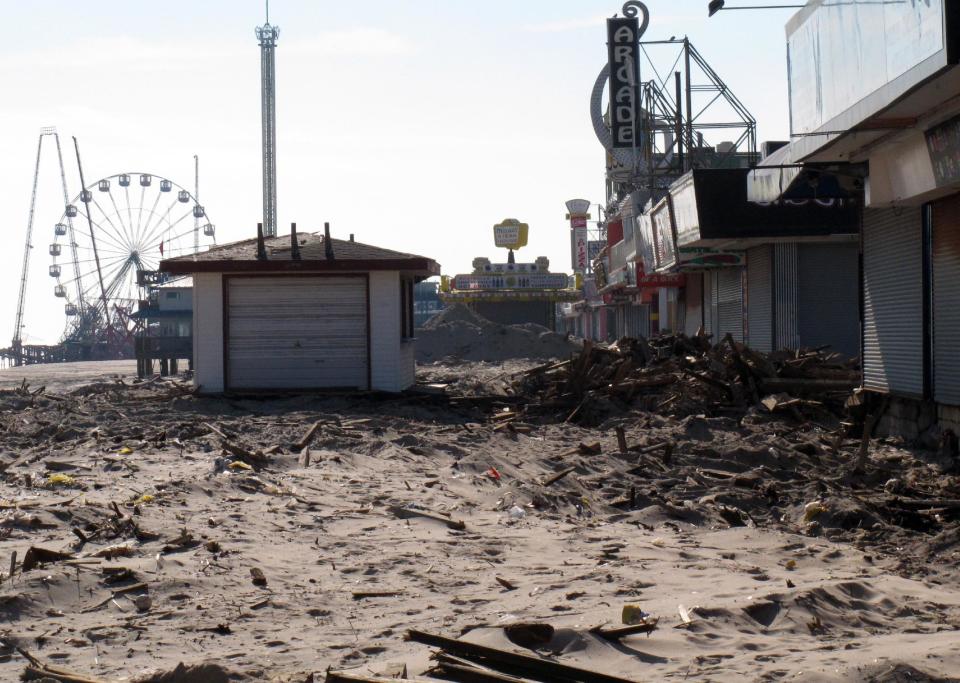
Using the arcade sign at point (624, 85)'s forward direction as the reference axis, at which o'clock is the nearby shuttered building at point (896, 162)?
The nearby shuttered building is roughly at 12 o'clock from the arcade sign.

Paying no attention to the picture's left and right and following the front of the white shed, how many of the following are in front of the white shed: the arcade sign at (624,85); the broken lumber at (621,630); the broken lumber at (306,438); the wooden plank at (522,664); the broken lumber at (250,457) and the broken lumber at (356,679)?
5

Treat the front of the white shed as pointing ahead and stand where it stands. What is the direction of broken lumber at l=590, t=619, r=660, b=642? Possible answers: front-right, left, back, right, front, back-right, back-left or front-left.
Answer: front

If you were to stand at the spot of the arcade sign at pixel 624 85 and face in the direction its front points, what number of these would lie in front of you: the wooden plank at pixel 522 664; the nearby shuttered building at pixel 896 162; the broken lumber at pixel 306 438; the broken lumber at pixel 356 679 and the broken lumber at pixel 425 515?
5

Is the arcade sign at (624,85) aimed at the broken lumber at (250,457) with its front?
yes

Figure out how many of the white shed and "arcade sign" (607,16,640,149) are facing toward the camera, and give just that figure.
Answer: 2

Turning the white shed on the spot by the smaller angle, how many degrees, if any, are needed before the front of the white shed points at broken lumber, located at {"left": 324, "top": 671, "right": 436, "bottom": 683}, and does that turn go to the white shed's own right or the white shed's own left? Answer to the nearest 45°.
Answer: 0° — it already faces it

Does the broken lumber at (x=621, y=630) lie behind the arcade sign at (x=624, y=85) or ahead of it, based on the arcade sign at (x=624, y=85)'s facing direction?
ahead

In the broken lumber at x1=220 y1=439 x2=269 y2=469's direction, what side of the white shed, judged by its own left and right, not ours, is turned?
front

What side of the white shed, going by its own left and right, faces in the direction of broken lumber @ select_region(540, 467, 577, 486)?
front

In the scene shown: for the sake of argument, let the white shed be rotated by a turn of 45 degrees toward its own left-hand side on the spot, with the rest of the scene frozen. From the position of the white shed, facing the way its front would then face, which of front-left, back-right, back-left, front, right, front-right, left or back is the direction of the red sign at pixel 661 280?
left

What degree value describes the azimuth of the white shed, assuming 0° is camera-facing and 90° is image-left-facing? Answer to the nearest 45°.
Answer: approximately 0°

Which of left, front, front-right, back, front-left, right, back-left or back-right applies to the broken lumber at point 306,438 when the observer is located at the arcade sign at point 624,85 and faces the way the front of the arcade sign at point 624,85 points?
front
